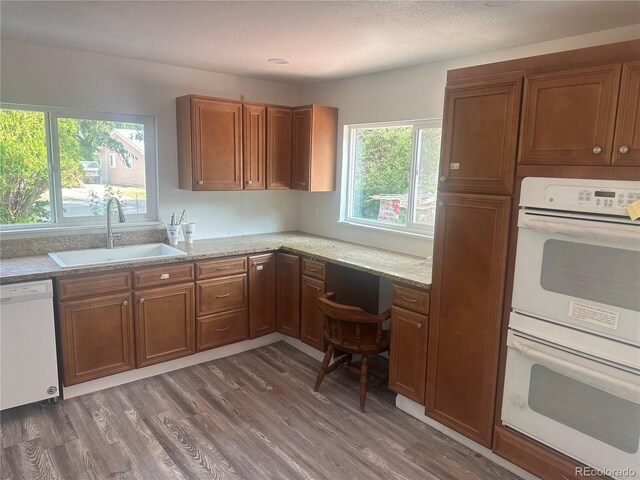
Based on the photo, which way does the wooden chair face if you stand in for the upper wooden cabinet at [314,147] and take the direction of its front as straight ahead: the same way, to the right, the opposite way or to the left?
the opposite way

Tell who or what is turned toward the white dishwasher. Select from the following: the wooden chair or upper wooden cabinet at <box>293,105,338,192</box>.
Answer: the upper wooden cabinet

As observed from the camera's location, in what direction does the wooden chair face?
facing away from the viewer and to the right of the viewer

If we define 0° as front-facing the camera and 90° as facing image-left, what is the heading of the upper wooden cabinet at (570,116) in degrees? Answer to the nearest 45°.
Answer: approximately 45°

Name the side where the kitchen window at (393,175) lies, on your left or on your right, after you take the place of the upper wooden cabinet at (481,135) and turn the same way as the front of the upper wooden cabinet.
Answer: on your right

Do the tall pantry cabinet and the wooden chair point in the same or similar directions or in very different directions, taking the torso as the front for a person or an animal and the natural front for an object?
very different directions

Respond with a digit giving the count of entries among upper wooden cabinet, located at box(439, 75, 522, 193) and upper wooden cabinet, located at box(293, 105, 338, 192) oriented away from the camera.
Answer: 0

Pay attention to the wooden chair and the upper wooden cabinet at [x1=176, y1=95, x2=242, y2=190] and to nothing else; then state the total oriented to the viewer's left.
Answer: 0

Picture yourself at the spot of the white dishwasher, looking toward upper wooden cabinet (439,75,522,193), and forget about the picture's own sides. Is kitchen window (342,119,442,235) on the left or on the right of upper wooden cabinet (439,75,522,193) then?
left
